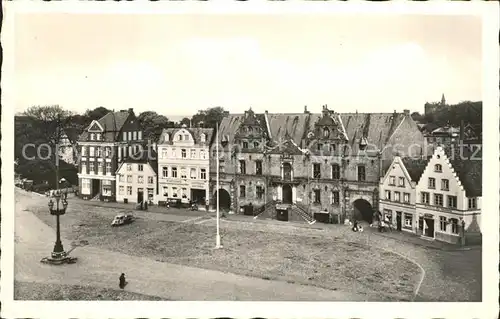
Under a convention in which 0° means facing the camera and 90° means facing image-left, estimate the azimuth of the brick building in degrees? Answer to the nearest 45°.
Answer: approximately 0°
